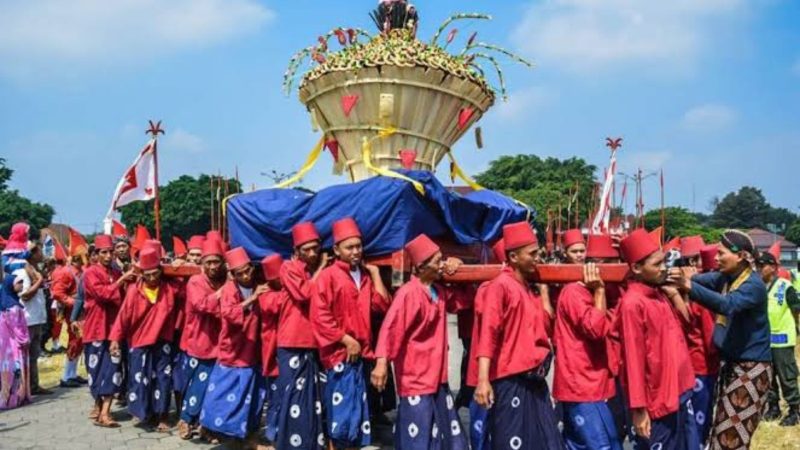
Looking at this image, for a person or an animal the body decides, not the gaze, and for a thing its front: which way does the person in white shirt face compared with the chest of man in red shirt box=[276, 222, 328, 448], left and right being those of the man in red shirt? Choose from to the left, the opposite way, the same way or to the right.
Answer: to the left
